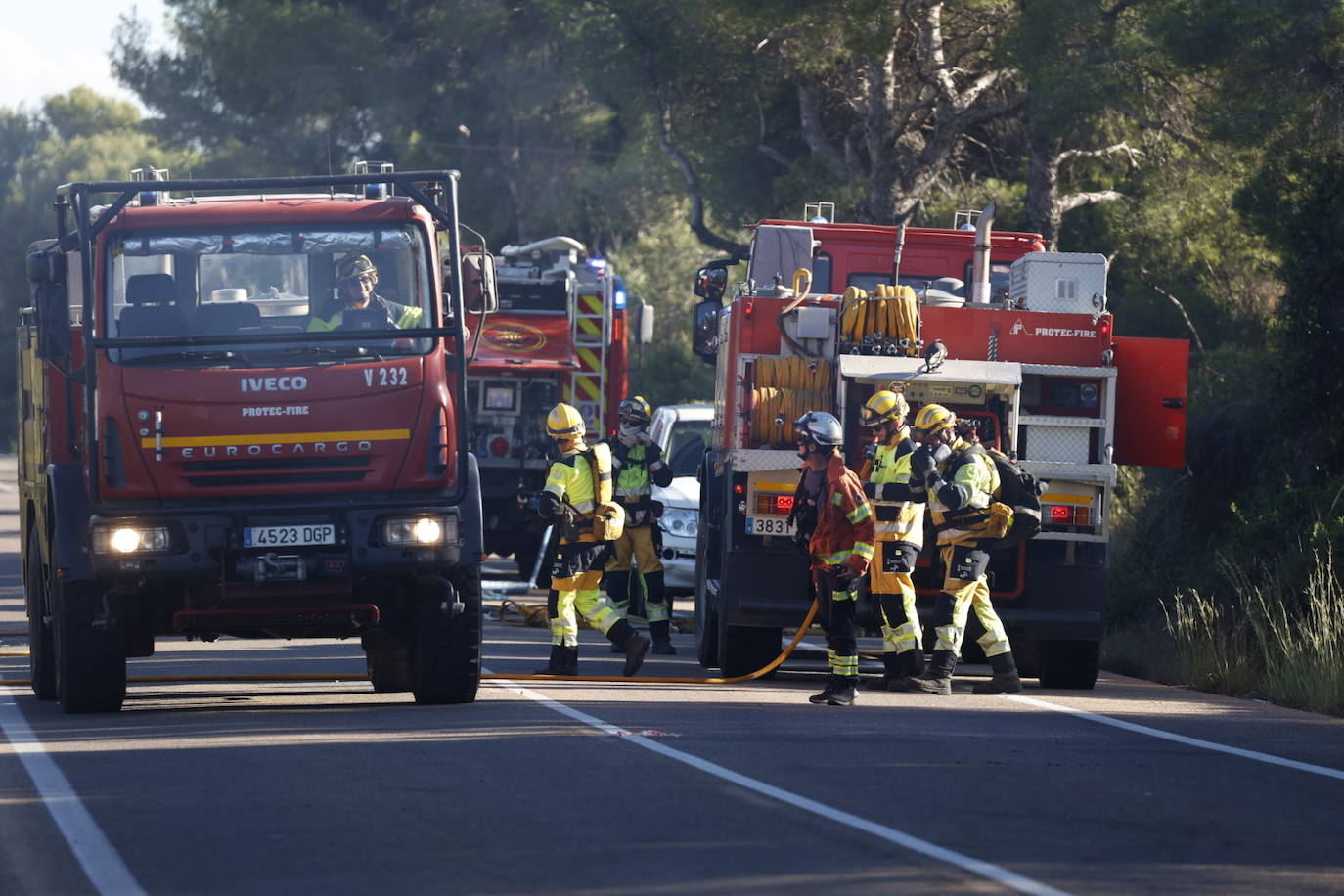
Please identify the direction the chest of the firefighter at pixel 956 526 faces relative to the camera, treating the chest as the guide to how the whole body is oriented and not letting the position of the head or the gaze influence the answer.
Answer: to the viewer's left

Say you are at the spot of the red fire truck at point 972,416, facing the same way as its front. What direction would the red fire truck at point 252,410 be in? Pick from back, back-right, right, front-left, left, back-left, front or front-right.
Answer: back-left

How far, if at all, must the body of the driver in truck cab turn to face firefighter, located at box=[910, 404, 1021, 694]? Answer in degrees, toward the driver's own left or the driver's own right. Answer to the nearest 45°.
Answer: approximately 90° to the driver's own left

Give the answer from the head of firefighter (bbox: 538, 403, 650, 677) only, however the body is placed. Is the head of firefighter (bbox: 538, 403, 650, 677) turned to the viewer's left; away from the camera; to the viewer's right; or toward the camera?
to the viewer's left

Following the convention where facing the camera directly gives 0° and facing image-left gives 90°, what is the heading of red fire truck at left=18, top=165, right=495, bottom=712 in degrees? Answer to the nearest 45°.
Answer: approximately 0°

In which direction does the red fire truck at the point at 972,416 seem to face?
away from the camera

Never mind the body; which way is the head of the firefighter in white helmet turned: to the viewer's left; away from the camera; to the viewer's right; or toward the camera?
to the viewer's left

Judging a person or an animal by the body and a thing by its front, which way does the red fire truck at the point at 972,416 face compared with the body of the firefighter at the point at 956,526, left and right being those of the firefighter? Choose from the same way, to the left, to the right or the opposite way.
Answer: to the right

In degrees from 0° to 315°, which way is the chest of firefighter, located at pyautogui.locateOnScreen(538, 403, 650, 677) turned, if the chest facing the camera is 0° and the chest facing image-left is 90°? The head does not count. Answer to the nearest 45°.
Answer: approximately 90°

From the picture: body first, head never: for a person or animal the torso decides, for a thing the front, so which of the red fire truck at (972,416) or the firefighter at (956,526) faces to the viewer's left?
the firefighter
